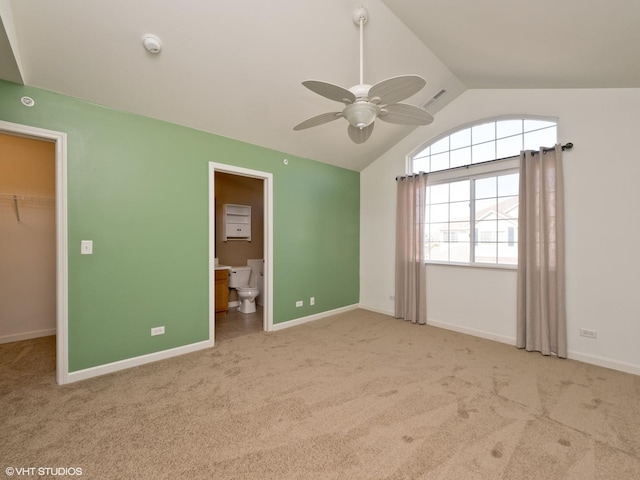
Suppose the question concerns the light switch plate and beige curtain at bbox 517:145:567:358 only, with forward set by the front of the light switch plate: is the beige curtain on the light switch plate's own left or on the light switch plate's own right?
on the light switch plate's own left

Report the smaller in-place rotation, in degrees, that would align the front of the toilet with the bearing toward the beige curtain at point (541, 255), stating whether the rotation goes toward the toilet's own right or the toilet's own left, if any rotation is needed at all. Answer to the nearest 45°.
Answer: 0° — it already faces it

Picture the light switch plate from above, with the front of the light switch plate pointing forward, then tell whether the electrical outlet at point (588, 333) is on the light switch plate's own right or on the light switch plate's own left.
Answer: on the light switch plate's own left

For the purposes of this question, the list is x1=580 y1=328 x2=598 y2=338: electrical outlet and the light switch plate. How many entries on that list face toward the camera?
2

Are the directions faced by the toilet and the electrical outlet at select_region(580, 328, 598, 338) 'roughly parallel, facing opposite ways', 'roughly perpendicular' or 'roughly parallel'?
roughly perpendicular

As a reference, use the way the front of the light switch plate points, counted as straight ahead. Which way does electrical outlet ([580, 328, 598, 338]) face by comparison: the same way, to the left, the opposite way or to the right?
to the right

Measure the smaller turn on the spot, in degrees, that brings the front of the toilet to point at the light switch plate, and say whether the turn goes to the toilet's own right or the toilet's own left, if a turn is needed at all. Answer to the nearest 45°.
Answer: approximately 90° to the toilet's own right

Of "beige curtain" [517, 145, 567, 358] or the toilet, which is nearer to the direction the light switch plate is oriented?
the beige curtain

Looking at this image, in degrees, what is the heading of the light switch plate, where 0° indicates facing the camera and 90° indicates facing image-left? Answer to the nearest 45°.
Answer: approximately 0°

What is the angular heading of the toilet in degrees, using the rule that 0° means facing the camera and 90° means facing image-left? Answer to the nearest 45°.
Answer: approximately 315°

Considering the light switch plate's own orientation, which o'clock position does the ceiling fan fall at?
The ceiling fan is roughly at 11 o'clock from the light switch plate.
